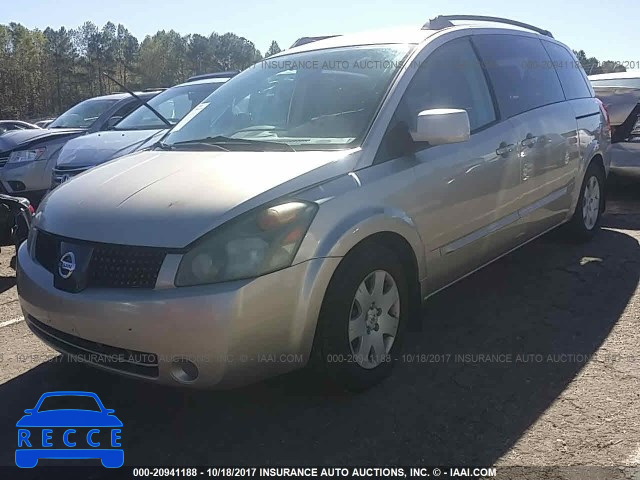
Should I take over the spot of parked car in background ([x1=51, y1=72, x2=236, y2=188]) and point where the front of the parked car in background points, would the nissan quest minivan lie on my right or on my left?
on my left

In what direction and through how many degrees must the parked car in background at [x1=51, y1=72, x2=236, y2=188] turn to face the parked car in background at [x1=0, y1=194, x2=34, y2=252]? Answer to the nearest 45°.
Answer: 0° — it already faces it

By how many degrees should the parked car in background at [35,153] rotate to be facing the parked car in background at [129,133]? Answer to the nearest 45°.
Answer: approximately 90° to its left

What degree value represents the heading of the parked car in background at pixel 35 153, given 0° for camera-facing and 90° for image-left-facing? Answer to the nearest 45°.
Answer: approximately 45°

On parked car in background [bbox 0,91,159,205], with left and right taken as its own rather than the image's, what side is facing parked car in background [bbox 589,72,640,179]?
left

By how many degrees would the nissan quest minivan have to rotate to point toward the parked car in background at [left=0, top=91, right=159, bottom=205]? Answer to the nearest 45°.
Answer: approximately 90° to its right

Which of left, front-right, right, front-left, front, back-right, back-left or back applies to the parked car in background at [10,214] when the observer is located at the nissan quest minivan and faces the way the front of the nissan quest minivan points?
right

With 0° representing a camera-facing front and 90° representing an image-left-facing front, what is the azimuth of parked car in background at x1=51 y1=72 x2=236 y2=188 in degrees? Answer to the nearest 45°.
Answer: approximately 45°

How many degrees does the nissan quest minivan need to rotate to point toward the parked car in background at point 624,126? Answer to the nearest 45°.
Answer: approximately 180°

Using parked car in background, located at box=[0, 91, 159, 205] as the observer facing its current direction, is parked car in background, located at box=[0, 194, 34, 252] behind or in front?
in front

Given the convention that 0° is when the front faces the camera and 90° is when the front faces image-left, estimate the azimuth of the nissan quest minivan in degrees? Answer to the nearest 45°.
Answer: approximately 45°
